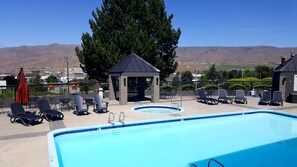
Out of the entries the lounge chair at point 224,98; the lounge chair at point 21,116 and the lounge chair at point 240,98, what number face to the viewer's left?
0

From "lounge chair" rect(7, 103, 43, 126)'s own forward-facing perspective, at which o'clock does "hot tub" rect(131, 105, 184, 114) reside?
The hot tub is roughly at 10 o'clock from the lounge chair.

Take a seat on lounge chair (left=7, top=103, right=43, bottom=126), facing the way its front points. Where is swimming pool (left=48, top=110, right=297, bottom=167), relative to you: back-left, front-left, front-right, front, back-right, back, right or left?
front

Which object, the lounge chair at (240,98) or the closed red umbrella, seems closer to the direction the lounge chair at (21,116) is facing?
the lounge chair

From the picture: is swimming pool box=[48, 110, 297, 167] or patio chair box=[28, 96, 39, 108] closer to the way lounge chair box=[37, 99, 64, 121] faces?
the swimming pool

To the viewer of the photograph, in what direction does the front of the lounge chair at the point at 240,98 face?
facing the viewer and to the right of the viewer

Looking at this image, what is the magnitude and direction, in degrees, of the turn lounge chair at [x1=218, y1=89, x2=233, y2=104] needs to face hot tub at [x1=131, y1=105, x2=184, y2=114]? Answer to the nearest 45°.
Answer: approximately 90° to its right

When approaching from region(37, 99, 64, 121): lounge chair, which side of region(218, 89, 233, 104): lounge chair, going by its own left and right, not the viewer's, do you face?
right

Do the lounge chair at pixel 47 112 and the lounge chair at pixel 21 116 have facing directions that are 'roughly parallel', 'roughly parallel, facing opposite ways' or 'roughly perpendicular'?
roughly parallel

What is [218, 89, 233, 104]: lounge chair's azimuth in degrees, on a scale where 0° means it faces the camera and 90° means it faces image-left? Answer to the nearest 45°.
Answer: approximately 315°

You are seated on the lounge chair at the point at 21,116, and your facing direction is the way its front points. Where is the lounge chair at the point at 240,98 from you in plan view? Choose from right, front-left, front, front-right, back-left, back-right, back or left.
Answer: front-left

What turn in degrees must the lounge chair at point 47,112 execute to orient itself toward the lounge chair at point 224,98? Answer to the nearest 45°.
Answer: approximately 45° to its left

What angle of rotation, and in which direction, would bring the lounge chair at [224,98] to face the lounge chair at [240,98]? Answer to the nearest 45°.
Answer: approximately 45° to its left

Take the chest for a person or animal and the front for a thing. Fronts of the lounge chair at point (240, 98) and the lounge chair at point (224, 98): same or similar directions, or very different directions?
same or similar directions

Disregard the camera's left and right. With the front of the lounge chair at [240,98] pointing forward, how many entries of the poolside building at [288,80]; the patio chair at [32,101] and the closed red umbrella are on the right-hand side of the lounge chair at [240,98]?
2

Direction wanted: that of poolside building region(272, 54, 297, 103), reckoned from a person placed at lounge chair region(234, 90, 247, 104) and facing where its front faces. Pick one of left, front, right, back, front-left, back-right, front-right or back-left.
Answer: left

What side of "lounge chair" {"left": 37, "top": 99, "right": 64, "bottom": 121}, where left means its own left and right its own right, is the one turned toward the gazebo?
left
